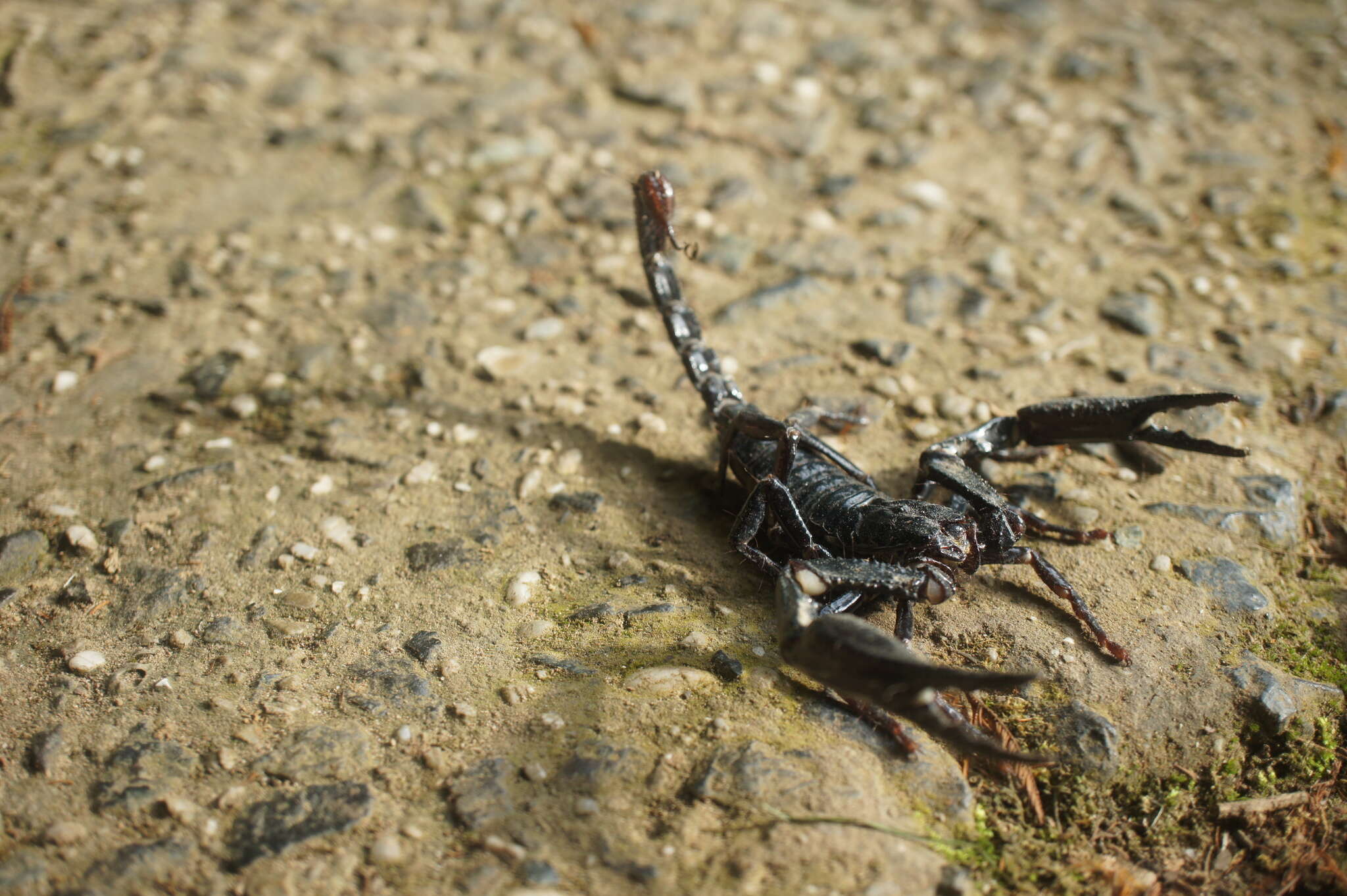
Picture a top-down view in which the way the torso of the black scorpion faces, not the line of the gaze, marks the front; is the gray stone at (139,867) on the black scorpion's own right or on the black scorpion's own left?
on the black scorpion's own right

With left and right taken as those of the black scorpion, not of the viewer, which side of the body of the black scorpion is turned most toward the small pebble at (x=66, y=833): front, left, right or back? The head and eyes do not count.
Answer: right

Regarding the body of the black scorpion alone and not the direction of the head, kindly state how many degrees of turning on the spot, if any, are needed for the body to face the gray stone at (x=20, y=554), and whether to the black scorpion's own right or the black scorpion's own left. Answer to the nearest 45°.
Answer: approximately 135° to the black scorpion's own right

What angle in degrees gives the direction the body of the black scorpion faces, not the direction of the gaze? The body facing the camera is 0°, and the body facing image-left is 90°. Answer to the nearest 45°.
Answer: approximately 315°

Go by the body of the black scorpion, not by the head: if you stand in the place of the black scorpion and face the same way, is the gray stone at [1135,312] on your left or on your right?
on your left

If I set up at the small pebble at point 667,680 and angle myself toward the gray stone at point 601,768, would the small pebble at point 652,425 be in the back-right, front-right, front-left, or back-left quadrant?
back-right

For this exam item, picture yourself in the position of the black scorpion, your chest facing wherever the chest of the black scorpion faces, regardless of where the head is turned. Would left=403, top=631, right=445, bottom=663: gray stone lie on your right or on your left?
on your right

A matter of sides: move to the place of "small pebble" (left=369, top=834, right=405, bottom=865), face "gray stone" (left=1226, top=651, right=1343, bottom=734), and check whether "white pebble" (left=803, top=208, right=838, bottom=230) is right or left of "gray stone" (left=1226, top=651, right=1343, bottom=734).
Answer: left

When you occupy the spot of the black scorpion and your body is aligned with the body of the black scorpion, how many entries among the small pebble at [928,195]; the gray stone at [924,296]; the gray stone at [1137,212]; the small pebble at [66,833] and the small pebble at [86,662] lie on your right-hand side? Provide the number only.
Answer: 2

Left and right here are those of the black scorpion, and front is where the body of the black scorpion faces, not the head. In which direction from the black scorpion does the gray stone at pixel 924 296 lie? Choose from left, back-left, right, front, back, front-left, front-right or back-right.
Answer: back-left

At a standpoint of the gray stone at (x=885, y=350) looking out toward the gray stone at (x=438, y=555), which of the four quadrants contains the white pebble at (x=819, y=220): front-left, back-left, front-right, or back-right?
back-right

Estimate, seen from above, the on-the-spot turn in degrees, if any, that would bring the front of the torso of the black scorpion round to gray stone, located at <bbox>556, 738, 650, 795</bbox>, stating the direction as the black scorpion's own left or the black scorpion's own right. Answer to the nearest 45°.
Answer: approximately 45° to the black scorpion's own right

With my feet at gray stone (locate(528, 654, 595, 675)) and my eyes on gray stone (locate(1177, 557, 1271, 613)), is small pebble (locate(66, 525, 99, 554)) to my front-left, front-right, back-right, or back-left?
back-left

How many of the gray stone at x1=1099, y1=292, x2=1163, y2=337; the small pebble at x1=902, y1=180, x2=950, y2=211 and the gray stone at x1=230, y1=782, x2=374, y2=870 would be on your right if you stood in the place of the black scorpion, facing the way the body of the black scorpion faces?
1

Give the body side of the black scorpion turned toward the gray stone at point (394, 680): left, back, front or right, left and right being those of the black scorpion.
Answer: right
